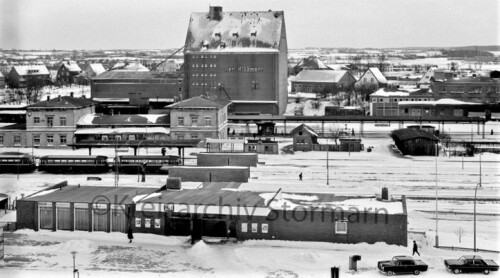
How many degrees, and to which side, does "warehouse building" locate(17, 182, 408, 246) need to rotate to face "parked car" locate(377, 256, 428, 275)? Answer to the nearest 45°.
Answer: approximately 45° to its left

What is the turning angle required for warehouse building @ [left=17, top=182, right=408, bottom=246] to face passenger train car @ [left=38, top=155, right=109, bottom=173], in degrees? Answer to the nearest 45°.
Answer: approximately 135° to its right

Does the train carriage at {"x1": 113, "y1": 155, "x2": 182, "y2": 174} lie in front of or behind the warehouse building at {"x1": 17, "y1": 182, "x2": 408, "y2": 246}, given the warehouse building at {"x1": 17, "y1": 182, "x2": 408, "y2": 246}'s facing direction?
behind

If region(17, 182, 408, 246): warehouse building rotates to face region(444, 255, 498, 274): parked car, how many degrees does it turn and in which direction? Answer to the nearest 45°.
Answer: approximately 45° to its left

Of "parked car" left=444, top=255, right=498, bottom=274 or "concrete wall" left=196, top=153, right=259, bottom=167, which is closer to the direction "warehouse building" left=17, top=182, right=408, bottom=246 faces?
the parked car

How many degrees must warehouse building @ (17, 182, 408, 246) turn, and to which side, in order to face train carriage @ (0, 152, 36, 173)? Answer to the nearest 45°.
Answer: approximately 135° to its right

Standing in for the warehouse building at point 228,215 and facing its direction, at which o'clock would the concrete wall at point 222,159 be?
The concrete wall is roughly at 6 o'clock from the warehouse building.

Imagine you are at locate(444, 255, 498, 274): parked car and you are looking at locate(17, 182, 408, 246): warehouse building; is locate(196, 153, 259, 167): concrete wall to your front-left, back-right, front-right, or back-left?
front-right

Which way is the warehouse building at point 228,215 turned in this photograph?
toward the camera
